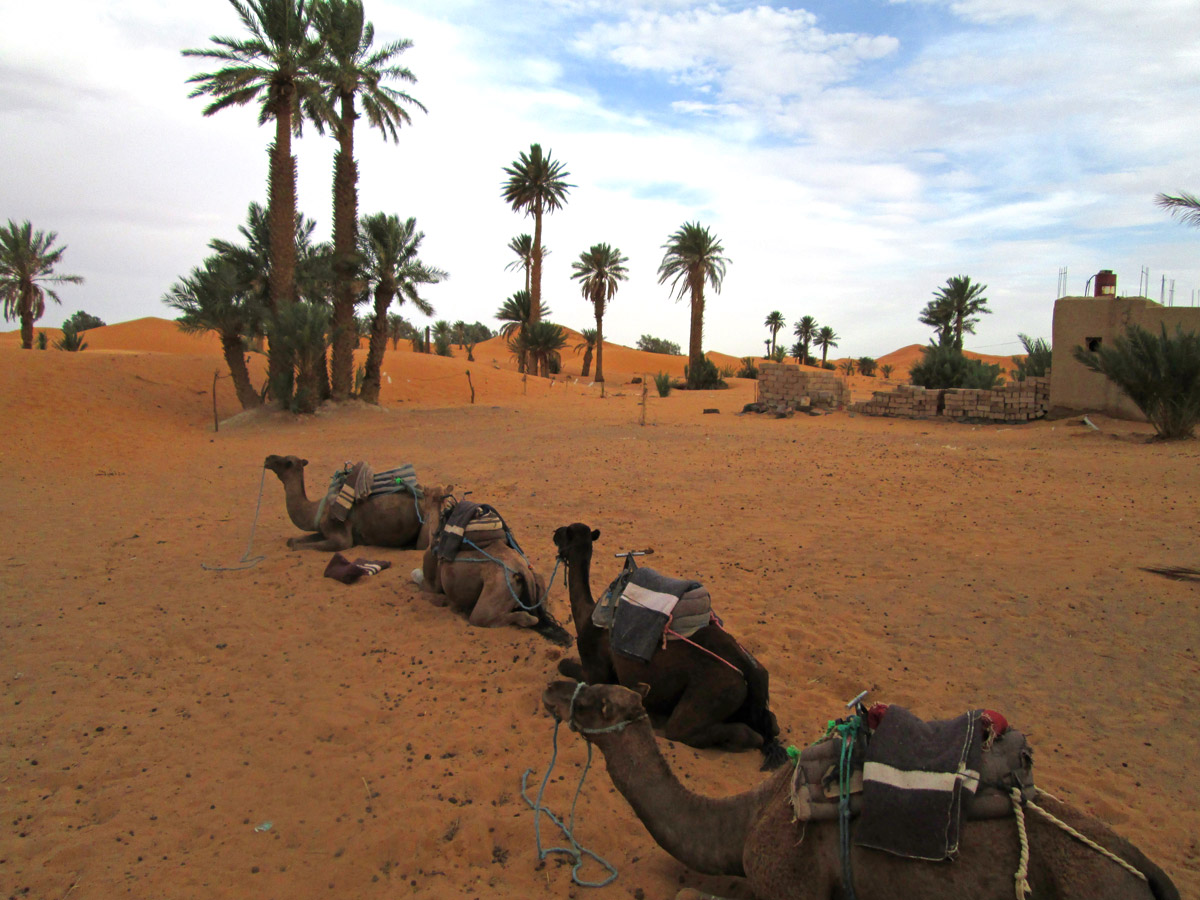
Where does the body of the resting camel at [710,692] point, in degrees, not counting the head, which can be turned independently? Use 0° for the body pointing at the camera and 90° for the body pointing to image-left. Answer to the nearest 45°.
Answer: approximately 135°

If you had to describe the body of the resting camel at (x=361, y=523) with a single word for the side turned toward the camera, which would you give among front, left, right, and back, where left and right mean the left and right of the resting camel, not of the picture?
left

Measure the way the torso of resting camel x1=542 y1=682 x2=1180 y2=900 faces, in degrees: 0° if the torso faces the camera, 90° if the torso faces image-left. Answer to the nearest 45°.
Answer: approximately 90°

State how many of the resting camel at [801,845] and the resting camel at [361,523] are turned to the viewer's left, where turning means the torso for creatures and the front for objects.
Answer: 2

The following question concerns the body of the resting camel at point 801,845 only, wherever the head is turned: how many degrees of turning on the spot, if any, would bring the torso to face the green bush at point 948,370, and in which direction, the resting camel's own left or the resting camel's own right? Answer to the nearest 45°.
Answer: approximately 90° to the resting camel's own right

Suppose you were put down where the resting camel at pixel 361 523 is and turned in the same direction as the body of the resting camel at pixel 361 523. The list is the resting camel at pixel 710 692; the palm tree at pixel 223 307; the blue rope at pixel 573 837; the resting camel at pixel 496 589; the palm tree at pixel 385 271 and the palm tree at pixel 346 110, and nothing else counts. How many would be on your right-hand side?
3

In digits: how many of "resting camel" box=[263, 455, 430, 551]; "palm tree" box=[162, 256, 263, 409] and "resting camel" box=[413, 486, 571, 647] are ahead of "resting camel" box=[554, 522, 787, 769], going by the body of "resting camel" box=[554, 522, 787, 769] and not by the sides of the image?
3

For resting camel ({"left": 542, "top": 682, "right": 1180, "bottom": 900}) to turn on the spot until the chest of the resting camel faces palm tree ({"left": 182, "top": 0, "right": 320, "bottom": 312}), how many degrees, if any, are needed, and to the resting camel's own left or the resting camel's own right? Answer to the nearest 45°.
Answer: approximately 45° to the resting camel's own right

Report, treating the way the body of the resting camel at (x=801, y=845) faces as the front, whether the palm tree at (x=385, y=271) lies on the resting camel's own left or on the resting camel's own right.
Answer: on the resting camel's own right

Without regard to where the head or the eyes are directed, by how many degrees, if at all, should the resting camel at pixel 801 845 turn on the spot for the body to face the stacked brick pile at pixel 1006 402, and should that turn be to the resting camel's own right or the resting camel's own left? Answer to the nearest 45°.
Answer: approximately 90° to the resting camel's own right

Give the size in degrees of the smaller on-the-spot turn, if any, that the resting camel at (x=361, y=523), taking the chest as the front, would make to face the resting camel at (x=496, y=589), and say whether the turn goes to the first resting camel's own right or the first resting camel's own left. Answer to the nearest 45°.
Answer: approximately 90° to the first resting camel's own left
